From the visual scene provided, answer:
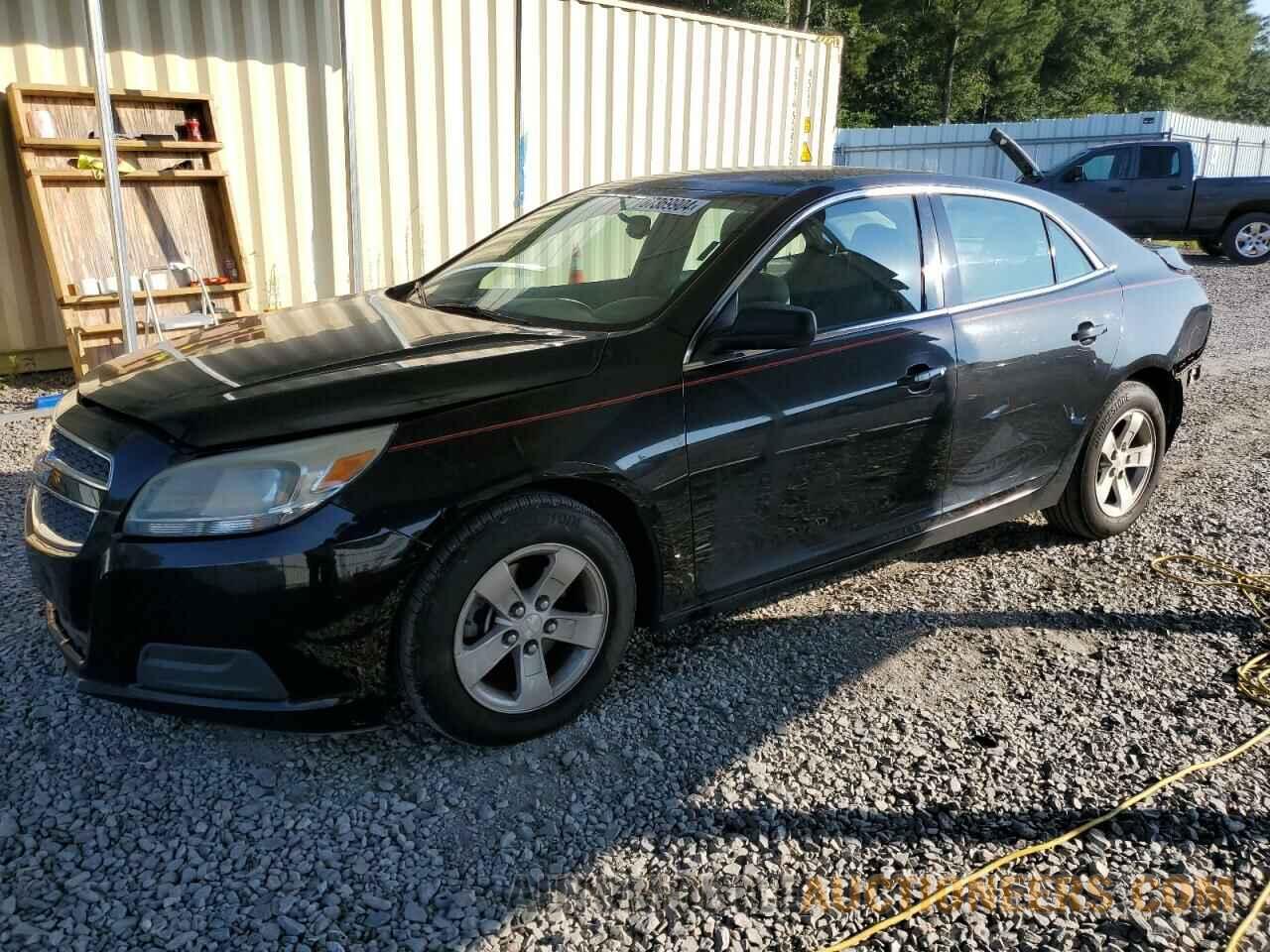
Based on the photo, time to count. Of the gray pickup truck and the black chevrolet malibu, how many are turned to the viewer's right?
0

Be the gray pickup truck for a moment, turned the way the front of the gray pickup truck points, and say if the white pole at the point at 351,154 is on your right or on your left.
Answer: on your left

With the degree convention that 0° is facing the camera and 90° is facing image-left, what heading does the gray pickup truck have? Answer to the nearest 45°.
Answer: approximately 90°

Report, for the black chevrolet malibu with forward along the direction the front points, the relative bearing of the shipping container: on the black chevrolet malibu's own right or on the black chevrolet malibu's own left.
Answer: on the black chevrolet malibu's own right

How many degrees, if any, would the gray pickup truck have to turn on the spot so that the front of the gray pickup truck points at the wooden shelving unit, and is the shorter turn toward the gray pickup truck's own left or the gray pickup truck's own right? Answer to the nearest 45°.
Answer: approximately 45° to the gray pickup truck's own left

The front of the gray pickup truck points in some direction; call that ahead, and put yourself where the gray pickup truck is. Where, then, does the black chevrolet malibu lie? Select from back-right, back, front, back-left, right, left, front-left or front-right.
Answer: left

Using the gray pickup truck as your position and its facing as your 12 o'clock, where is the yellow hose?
The yellow hose is roughly at 9 o'clock from the gray pickup truck.
